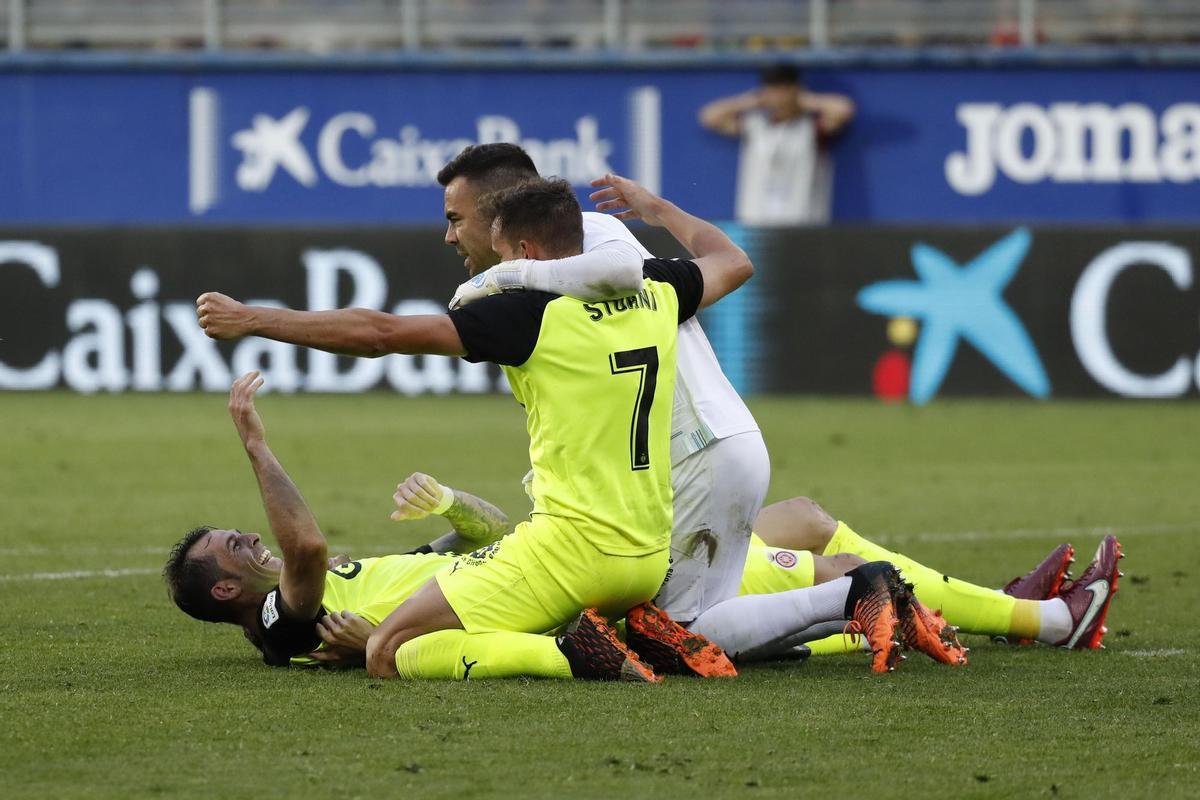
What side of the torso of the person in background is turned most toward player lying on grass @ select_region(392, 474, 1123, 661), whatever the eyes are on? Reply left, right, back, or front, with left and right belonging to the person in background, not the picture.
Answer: front

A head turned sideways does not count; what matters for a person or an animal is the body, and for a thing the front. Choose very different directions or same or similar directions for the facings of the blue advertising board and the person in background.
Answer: same or similar directions

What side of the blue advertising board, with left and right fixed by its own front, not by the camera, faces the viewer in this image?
front

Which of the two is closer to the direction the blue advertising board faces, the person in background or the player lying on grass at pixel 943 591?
the player lying on grass

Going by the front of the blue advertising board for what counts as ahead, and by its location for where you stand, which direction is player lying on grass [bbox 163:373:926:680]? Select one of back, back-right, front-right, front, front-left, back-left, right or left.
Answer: front

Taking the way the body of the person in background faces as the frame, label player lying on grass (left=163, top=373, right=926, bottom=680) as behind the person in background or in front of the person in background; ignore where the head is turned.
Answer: in front

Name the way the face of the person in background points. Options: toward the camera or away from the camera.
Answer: toward the camera

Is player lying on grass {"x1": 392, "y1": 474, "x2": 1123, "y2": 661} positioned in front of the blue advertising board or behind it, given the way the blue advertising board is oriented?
in front

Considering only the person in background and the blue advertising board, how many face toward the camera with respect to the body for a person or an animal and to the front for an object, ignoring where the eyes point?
2
